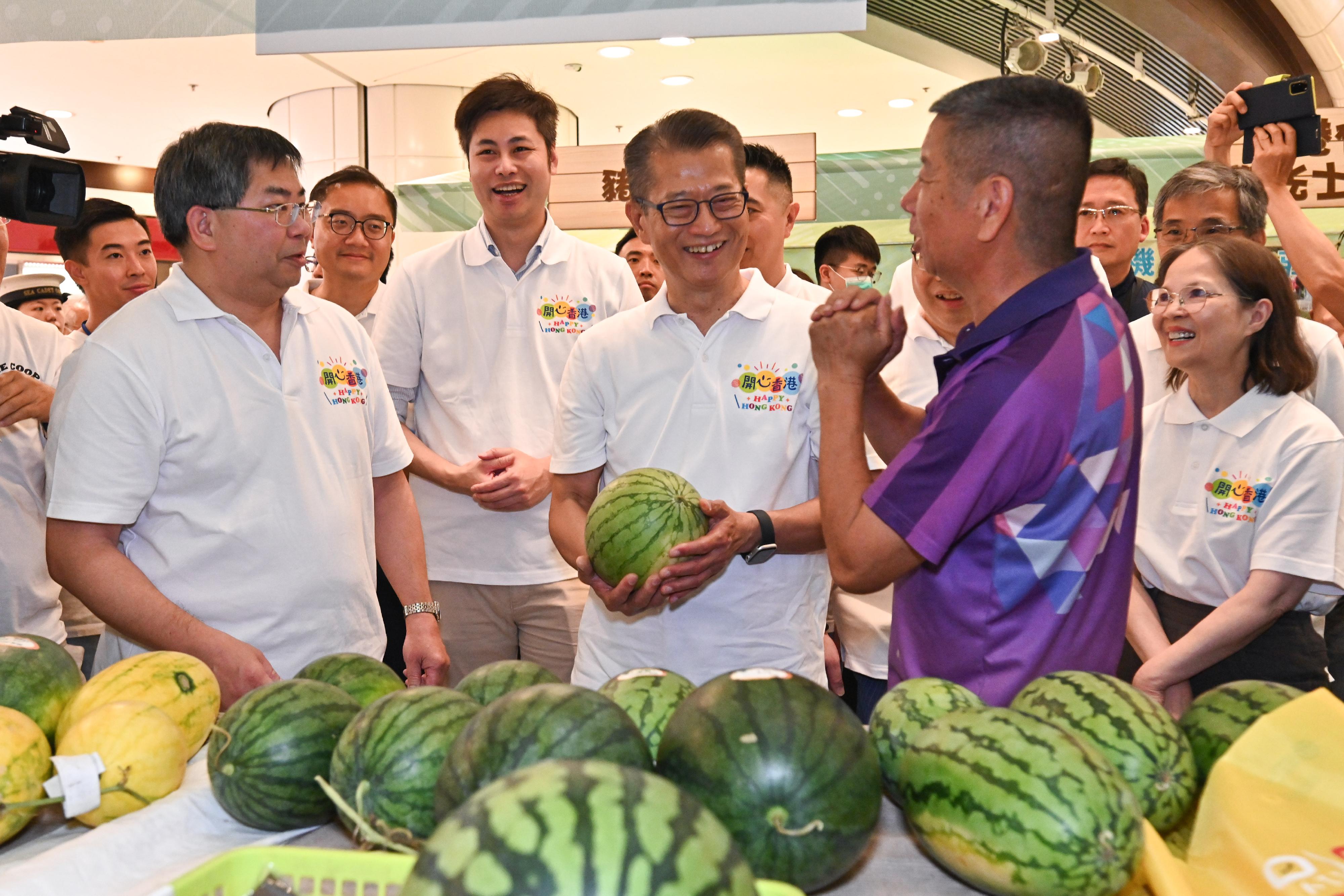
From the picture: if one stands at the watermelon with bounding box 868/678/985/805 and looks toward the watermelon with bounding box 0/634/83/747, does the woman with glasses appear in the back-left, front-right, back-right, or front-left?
back-right

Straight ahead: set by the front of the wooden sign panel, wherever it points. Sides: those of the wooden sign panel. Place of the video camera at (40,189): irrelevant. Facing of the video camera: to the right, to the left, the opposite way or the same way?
to the left

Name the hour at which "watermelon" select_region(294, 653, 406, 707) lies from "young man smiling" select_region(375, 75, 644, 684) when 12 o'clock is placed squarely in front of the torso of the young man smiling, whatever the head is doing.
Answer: The watermelon is roughly at 12 o'clock from the young man smiling.

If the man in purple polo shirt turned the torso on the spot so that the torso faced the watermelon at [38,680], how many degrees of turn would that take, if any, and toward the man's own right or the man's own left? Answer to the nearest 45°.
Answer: approximately 45° to the man's own left

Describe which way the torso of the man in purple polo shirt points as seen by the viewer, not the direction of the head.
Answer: to the viewer's left

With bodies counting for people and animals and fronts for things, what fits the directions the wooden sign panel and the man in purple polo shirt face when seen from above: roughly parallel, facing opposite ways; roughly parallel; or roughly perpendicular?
roughly perpendicular

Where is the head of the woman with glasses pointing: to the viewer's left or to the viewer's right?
to the viewer's left

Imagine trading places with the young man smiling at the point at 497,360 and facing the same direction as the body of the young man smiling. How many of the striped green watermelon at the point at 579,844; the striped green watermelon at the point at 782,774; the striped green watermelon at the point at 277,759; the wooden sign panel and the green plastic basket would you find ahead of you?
4
